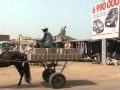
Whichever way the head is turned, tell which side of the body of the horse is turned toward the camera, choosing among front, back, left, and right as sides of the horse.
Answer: left

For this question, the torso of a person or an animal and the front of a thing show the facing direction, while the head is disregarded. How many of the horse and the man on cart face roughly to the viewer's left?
2

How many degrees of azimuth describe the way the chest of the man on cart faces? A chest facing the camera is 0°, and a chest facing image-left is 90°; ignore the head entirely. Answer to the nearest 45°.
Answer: approximately 90°

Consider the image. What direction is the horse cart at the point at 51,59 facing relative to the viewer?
to the viewer's left

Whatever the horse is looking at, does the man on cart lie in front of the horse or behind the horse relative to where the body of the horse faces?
behind

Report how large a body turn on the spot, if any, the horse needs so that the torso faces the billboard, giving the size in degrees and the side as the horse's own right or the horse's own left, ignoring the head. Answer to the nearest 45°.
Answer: approximately 135° to the horse's own right

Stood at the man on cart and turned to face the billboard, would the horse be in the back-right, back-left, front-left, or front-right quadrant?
back-left

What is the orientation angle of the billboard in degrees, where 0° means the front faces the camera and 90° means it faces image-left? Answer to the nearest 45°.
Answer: approximately 45°
